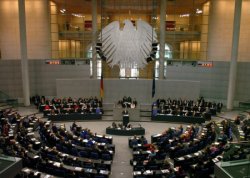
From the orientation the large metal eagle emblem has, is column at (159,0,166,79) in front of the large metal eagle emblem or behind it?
behind

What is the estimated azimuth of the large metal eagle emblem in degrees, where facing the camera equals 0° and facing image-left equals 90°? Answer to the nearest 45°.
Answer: approximately 0°

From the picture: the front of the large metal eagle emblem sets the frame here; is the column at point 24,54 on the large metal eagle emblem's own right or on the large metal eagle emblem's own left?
on the large metal eagle emblem's own right

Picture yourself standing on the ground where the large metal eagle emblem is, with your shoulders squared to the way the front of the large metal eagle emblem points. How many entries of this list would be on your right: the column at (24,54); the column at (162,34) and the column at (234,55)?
1

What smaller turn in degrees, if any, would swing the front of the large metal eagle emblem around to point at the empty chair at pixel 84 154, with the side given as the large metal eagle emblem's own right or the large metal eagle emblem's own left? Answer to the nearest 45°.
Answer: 0° — it already faces it

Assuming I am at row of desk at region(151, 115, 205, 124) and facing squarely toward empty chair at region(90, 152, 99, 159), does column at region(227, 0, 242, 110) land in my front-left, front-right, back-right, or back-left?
back-left

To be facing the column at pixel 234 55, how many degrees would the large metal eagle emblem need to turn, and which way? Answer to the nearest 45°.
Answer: approximately 90° to its left

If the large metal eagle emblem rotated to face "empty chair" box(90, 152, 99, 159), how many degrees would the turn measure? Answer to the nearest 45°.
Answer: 0° — it already faces it
